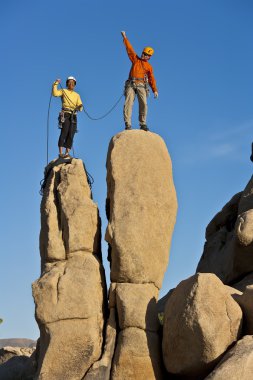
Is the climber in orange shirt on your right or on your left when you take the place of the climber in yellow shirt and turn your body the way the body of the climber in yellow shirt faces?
on your left

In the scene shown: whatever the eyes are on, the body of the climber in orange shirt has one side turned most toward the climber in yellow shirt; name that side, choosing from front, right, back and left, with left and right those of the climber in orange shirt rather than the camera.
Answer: right

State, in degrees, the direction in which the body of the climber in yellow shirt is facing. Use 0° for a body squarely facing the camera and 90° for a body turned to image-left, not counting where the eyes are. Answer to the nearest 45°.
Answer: approximately 0°
